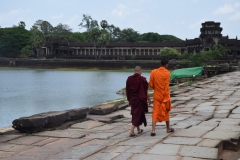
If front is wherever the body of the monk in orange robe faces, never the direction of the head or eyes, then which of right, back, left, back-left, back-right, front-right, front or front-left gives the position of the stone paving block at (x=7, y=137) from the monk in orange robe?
back-left

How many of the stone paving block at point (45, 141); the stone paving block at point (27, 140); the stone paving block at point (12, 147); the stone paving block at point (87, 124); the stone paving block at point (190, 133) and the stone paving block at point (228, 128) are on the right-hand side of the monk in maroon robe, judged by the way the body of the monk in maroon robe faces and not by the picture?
2

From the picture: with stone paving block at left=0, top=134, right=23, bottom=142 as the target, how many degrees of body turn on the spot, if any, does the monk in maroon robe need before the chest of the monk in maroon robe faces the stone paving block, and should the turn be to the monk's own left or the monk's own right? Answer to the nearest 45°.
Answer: approximately 90° to the monk's own left

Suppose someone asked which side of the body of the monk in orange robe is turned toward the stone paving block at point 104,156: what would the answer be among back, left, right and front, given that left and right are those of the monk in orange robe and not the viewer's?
back

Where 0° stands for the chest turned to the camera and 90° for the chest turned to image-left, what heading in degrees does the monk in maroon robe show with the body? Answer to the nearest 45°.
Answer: approximately 180°

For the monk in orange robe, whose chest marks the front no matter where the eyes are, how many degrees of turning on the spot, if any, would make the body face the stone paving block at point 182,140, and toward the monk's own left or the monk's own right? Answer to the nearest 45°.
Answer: approximately 90° to the monk's own right

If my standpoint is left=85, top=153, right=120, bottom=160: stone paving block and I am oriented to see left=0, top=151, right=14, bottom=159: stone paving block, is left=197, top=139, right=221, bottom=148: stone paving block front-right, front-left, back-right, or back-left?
back-right

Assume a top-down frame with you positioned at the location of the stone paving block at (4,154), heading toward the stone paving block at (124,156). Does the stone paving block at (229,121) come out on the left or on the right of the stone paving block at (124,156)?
left

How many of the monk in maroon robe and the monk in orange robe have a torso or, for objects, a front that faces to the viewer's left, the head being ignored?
0

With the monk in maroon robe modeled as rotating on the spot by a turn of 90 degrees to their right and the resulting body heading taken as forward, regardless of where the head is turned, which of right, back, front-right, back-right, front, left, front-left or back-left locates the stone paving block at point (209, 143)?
front-right

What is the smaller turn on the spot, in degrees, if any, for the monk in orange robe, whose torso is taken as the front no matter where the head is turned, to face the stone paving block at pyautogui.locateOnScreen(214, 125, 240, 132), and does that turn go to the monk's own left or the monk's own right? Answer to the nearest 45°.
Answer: approximately 45° to the monk's own right

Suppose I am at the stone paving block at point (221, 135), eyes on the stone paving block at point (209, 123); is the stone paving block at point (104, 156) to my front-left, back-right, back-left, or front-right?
back-left

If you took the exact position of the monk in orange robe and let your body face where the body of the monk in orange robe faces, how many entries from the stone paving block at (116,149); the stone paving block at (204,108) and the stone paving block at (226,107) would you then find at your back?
1

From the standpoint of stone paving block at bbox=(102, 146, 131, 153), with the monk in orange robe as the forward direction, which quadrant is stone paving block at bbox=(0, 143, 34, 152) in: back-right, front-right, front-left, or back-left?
back-left

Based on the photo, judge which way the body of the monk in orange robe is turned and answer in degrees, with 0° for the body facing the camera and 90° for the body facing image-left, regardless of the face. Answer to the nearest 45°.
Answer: approximately 225°

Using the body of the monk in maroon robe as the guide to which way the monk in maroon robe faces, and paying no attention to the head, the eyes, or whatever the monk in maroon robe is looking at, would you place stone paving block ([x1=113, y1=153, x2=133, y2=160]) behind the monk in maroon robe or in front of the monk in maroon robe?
behind

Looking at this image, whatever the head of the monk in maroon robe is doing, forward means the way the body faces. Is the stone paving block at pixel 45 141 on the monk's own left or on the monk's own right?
on the monk's own left

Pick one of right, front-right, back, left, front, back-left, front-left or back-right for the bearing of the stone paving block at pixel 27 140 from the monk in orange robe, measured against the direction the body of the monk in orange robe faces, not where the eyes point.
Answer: back-left
